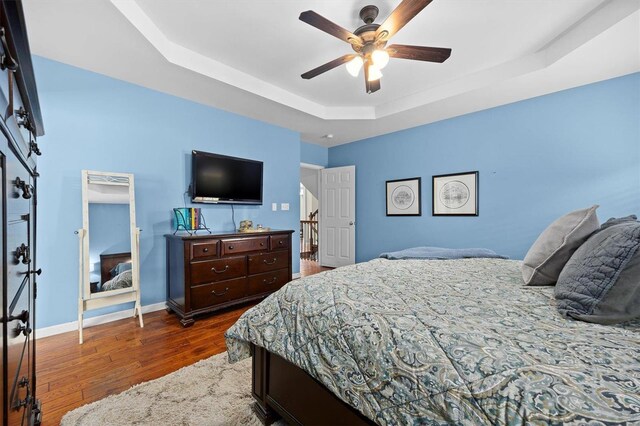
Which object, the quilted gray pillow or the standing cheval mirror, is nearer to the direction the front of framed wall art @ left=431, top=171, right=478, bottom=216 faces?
the standing cheval mirror

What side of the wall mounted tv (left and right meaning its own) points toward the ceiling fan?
front

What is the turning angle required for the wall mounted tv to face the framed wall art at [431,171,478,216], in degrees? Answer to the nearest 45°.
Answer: approximately 45° to its left

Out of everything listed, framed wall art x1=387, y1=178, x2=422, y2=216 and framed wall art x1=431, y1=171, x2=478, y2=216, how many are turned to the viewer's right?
0

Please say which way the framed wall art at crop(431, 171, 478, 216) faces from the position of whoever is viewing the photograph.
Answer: facing the viewer and to the left of the viewer

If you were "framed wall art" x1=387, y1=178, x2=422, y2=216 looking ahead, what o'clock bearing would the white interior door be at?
The white interior door is roughly at 2 o'clock from the framed wall art.

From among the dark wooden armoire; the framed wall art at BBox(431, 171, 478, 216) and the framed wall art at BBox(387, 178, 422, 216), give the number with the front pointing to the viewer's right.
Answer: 1

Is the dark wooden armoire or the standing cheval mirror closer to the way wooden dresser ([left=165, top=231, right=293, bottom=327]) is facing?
the dark wooden armoire

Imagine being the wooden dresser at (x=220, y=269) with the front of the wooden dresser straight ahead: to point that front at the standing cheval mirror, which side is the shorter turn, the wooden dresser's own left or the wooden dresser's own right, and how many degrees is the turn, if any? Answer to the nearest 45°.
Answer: approximately 135° to the wooden dresser's own right

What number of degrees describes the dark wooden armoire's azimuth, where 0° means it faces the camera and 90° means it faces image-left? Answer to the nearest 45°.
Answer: approximately 270°

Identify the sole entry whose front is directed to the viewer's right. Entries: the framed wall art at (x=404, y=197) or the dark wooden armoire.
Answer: the dark wooden armoire

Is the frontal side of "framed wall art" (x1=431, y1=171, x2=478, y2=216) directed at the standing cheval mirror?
yes

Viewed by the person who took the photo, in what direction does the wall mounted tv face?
facing the viewer and to the right of the viewer
